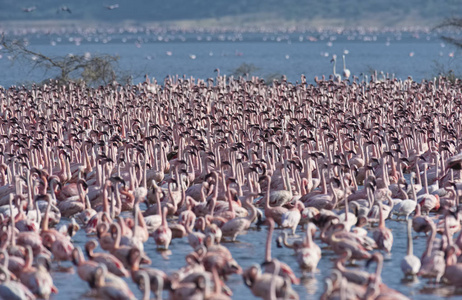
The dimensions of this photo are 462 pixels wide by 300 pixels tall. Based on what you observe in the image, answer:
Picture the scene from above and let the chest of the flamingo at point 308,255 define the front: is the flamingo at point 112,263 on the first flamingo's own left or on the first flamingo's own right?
on the first flamingo's own left

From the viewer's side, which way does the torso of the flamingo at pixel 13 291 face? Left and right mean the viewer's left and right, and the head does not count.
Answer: facing to the left of the viewer

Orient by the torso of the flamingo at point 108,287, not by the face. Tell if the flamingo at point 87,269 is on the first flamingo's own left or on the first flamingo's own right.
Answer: on the first flamingo's own right
